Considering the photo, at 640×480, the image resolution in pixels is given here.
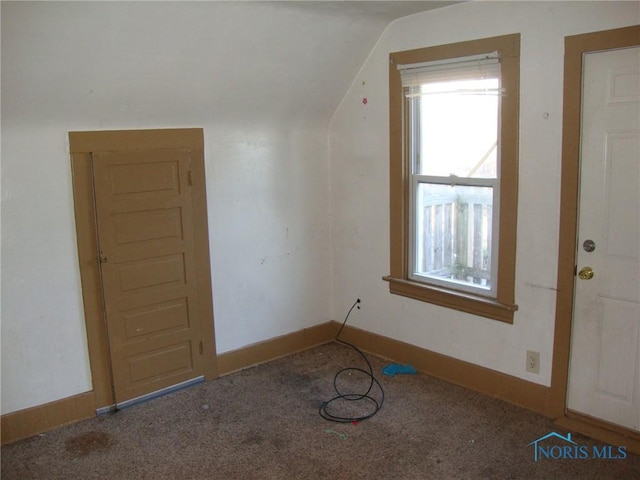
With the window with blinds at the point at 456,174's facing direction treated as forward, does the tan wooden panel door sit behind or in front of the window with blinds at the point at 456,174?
in front

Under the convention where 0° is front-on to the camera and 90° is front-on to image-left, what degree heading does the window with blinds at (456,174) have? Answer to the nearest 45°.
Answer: approximately 45°

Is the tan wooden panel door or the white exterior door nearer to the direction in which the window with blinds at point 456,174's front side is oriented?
the tan wooden panel door

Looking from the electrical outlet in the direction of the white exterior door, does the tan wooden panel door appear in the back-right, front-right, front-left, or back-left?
back-right
